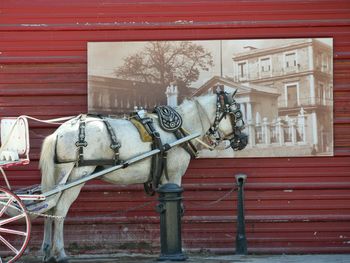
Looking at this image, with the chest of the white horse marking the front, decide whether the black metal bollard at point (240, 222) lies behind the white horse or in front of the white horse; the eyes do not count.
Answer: in front

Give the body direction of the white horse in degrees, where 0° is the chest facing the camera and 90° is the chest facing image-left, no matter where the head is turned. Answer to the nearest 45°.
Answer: approximately 270°
